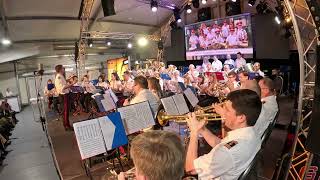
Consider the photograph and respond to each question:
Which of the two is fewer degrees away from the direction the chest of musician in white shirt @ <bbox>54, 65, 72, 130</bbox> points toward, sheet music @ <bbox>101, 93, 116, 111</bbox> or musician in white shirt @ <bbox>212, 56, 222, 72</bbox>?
the musician in white shirt

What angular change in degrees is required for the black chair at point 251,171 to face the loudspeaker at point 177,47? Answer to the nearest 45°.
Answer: approximately 90° to its right

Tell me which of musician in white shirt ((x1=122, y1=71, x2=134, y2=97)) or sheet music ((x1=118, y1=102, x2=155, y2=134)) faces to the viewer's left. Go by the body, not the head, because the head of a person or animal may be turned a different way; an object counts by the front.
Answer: the musician in white shirt

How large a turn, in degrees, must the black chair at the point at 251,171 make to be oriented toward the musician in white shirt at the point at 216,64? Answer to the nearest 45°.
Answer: approximately 90° to its right

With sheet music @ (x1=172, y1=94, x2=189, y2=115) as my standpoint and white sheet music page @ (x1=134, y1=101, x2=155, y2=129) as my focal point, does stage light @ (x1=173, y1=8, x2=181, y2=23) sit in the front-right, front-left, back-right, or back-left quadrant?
back-right

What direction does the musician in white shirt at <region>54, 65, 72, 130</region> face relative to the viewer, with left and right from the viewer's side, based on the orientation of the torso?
facing to the right of the viewer

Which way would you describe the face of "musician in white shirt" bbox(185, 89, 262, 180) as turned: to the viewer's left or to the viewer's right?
to the viewer's left

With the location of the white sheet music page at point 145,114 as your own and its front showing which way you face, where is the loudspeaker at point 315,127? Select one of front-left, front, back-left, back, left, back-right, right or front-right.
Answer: front-left

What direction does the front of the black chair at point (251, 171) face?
to the viewer's left
